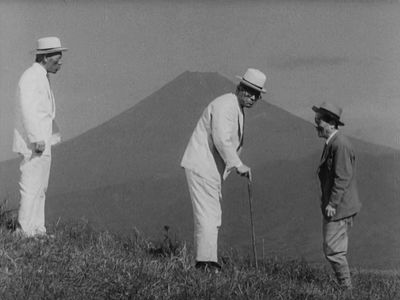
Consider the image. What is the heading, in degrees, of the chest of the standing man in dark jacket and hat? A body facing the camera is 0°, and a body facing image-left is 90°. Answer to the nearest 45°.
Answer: approximately 90°

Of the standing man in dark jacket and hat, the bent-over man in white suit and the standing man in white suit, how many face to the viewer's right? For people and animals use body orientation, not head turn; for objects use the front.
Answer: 2

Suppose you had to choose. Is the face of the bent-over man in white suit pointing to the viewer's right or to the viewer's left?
to the viewer's right

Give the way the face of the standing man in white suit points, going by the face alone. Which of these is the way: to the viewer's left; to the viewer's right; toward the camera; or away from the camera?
to the viewer's right

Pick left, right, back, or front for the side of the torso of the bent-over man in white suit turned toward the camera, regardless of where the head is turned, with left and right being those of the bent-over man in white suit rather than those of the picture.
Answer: right

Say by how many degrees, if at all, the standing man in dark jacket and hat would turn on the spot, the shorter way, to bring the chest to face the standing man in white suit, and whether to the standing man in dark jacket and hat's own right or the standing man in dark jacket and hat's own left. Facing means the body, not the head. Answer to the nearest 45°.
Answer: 0° — they already face them

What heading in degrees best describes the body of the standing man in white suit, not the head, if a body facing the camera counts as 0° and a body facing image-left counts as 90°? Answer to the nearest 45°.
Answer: approximately 270°

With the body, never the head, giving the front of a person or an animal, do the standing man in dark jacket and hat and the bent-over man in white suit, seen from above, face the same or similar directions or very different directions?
very different directions

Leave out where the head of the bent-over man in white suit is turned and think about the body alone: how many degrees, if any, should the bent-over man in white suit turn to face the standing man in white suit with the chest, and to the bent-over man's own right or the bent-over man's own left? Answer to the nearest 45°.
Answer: approximately 180°
